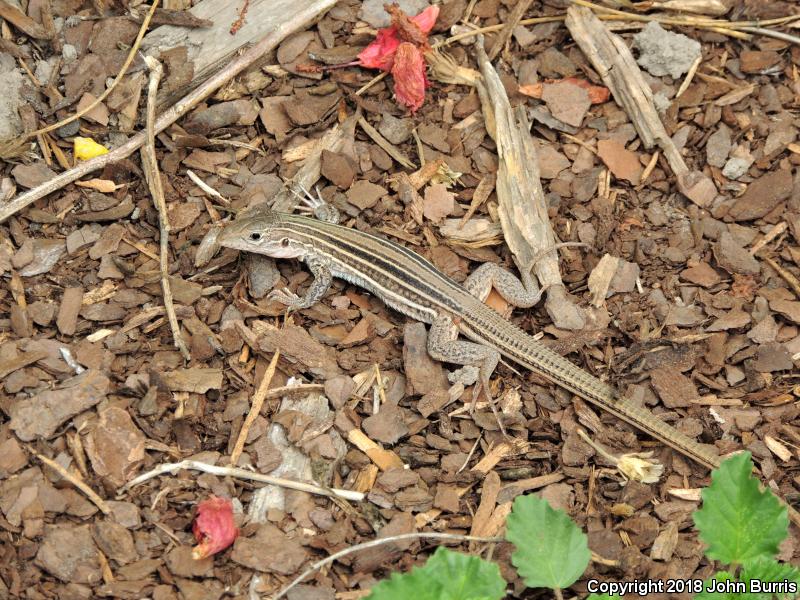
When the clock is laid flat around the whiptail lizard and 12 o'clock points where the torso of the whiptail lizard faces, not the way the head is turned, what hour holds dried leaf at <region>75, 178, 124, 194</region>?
The dried leaf is roughly at 11 o'clock from the whiptail lizard.

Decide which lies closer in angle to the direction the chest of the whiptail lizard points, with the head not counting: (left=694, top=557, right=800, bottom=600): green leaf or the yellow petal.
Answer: the yellow petal

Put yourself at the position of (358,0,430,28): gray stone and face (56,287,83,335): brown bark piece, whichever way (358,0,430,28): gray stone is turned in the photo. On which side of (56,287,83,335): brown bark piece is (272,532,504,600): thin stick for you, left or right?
left

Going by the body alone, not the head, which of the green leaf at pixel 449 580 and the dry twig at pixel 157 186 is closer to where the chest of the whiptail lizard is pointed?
the dry twig

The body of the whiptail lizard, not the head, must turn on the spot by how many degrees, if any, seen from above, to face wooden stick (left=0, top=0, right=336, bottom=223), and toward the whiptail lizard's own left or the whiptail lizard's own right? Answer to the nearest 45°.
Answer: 0° — it already faces it

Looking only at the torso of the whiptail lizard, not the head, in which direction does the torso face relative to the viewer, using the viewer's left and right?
facing away from the viewer and to the left of the viewer

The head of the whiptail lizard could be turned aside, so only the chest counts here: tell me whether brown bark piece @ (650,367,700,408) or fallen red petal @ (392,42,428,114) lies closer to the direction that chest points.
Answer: the fallen red petal

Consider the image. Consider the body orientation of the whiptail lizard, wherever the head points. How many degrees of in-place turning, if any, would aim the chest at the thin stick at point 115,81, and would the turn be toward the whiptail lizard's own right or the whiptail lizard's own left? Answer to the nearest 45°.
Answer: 0° — it already faces it

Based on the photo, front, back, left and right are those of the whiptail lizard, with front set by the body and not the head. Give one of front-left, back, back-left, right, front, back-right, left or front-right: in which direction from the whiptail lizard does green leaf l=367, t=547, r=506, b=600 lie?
back-left

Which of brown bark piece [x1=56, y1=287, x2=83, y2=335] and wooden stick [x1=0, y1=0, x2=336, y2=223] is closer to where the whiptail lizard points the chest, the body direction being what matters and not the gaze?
the wooden stick

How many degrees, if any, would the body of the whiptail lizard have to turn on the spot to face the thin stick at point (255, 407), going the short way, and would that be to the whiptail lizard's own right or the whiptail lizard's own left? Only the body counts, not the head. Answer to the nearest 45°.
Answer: approximately 90° to the whiptail lizard's own left

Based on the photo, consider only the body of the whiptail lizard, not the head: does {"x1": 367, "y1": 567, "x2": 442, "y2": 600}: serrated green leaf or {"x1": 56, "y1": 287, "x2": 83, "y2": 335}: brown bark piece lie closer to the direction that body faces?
the brown bark piece

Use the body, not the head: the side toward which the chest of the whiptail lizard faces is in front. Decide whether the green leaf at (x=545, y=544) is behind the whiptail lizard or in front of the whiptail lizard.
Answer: behind

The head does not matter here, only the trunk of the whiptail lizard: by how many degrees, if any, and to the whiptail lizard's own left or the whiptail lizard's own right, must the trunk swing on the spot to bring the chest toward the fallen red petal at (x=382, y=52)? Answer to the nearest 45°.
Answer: approximately 45° to the whiptail lizard's own right

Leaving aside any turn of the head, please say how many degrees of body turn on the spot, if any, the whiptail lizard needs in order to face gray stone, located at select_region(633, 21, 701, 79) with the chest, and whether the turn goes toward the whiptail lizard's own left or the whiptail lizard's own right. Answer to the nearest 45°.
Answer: approximately 90° to the whiptail lizard's own right
